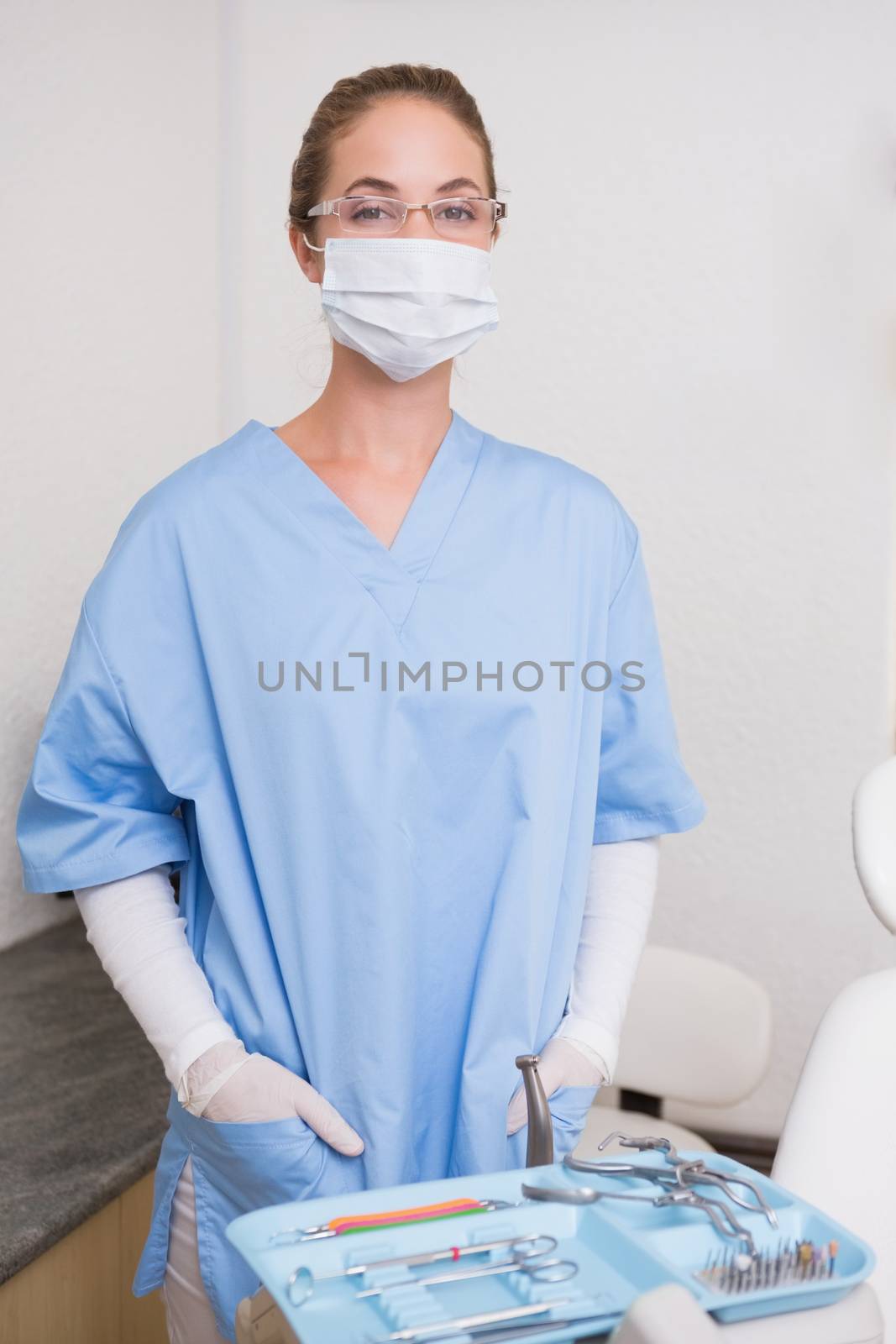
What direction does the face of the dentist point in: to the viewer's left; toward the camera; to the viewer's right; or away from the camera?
toward the camera

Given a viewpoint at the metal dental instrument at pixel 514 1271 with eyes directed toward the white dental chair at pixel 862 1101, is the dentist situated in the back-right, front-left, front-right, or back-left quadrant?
front-left

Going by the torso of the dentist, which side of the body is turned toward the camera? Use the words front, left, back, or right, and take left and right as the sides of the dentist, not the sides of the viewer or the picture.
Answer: front
